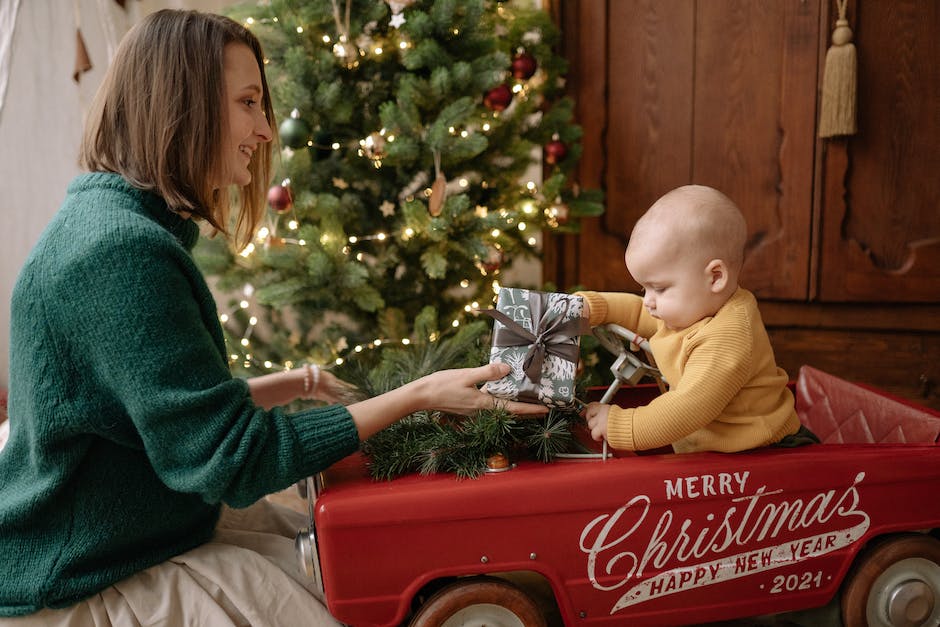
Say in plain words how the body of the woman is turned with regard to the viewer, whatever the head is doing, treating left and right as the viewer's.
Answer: facing to the right of the viewer

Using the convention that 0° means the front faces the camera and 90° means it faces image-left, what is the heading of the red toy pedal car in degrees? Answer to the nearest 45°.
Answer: approximately 90°

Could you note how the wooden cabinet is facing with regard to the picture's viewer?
facing the viewer

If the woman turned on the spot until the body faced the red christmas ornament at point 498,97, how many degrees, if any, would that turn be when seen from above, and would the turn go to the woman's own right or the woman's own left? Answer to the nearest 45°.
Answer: approximately 45° to the woman's own left

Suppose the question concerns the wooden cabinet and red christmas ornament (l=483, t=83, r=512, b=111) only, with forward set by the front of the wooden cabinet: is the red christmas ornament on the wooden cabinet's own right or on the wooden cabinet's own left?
on the wooden cabinet's own right

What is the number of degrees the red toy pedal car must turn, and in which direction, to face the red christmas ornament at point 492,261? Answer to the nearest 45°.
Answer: approximately 90° to its right

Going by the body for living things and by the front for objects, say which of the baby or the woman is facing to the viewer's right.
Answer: the woman

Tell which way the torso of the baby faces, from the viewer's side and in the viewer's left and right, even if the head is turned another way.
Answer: facing to the left of the viewer

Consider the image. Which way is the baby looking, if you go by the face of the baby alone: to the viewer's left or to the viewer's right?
to the viewer's left

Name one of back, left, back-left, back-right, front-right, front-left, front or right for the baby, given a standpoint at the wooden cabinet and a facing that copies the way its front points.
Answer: front

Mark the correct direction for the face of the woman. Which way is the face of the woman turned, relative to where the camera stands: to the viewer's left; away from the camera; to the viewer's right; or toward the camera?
to the viewer's right
